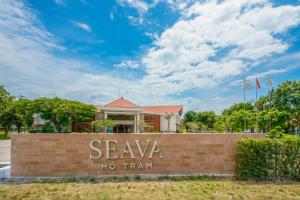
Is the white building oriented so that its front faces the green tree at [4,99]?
no

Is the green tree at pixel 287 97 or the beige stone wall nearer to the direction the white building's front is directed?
the beige stone wall

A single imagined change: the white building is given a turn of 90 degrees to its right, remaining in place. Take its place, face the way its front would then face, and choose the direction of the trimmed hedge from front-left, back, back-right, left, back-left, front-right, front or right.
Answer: left

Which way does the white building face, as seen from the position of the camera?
facing the viewer

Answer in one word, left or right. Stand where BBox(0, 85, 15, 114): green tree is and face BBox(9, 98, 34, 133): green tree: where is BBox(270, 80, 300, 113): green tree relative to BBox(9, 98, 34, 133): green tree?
left

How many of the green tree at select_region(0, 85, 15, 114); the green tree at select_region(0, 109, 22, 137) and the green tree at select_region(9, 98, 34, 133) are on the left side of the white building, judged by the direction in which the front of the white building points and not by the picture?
0

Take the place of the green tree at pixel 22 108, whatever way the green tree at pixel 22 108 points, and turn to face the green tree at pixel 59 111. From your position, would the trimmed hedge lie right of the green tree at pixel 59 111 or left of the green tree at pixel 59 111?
right

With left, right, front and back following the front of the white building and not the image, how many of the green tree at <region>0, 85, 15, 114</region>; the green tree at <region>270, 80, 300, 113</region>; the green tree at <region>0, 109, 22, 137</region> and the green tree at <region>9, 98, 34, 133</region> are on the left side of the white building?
1

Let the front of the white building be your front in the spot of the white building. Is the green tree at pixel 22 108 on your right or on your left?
on your right

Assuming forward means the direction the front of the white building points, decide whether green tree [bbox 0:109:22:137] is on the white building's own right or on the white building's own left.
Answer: on the white building's own right

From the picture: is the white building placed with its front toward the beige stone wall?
yes

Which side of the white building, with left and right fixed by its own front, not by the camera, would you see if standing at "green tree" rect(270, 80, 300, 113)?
left

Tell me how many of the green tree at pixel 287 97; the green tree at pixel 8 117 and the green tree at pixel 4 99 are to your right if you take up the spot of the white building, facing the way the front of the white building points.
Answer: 2
